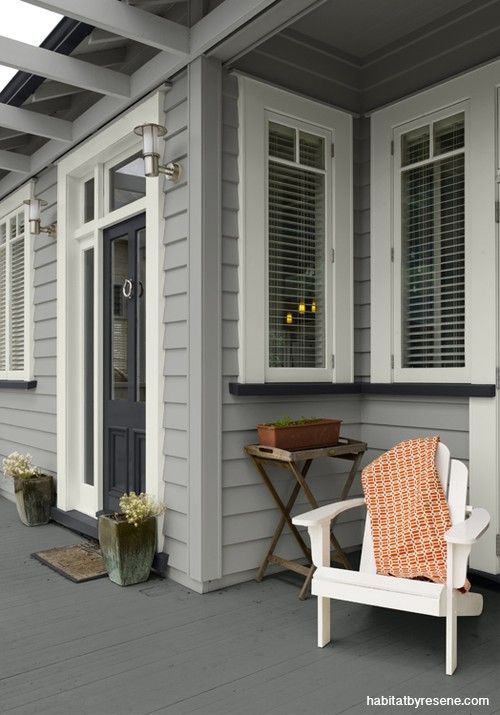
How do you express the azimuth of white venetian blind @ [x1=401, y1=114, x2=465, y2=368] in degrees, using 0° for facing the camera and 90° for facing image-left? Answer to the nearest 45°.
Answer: approximately 45°

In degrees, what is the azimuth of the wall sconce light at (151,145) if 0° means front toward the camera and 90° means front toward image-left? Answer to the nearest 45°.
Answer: approximately 45°

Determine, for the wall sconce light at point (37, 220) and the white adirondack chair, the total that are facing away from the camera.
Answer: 0

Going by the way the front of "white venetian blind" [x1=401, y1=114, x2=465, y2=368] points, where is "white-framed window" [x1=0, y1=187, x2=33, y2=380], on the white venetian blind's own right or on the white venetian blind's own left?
on the white venetian blind's own right

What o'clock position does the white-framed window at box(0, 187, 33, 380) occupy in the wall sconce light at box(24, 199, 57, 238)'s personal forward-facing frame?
The white-framed window is roughly at 4 o'clock from the wall sconce light.

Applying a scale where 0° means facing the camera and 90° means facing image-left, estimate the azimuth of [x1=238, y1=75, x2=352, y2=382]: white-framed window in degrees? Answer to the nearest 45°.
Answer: approximately 315°

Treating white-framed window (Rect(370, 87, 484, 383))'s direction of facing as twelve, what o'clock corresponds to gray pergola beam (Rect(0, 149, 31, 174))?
The gray pergola beam is roughly at 2 o'clock from the white-framed window.
